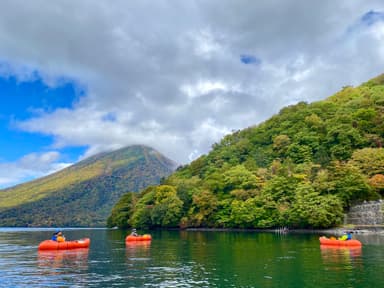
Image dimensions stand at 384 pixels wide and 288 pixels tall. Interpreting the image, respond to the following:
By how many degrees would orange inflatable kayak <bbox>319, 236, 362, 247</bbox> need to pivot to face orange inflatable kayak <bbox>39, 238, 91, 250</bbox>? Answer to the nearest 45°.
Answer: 0° — it already faces it

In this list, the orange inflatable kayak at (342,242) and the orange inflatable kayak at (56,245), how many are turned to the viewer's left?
1

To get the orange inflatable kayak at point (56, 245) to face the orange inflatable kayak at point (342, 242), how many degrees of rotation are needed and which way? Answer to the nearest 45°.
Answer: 0° — it already faces it

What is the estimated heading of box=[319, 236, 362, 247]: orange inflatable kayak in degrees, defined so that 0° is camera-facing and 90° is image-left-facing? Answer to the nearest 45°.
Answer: approximately 90°

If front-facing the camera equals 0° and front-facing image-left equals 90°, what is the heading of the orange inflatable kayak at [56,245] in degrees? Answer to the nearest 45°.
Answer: approximately 270°
